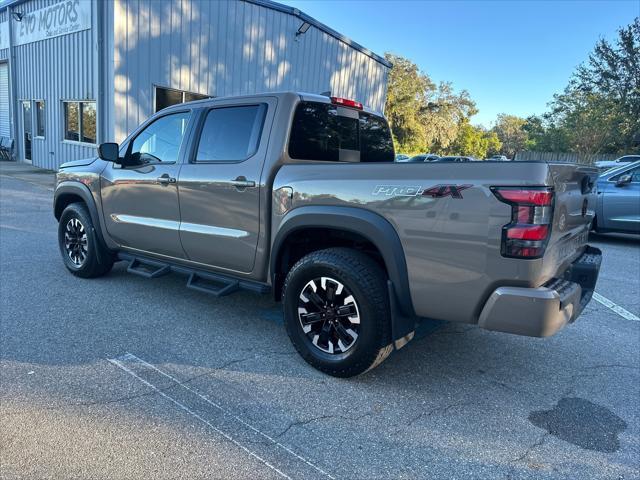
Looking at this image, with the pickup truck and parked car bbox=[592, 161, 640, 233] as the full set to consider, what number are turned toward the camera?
0

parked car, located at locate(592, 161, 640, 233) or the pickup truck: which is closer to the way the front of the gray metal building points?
the pickup truck

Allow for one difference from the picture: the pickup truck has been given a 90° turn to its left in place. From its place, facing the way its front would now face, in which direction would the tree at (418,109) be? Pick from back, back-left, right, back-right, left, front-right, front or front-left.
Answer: back-right

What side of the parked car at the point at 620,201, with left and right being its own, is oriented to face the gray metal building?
front

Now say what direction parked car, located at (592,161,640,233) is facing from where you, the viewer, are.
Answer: facing to the left of the viewer

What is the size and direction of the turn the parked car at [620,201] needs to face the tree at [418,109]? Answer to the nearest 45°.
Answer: approximately 45° to its right

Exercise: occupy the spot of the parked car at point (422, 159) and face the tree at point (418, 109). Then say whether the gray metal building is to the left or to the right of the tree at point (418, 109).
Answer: left

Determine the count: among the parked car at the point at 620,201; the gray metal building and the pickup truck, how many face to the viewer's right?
0

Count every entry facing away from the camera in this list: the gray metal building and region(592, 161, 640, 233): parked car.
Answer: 0

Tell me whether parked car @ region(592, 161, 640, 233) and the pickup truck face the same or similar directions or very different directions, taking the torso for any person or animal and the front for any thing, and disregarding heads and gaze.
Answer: same or similar directions
